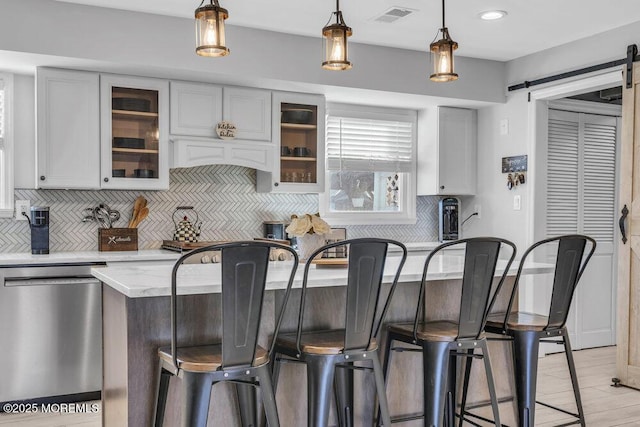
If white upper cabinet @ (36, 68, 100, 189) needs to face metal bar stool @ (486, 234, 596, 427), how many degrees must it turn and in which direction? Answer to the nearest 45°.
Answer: approximately 45° to its left

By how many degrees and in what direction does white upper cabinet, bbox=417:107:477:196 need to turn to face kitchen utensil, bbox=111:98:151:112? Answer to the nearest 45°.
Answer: approximately 90° to its right

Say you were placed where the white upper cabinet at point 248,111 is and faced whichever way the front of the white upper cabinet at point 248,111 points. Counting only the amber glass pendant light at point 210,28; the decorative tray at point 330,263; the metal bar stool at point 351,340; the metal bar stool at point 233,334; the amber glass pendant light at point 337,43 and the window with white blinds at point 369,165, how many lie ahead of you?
5

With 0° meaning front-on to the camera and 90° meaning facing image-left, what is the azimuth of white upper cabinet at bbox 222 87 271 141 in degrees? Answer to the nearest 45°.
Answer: approximately 0°

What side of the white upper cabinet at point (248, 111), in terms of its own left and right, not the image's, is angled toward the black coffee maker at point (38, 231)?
right

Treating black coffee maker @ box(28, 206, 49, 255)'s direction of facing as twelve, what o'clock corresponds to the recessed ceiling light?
The recessed ceiling light is roughly at 10 o'clock from the black coffee maker.

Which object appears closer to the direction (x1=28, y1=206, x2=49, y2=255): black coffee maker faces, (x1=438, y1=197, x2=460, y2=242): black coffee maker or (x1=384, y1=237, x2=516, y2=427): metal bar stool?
the metal bar stool

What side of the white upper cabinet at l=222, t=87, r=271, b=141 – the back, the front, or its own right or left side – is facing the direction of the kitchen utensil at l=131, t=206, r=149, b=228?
right
